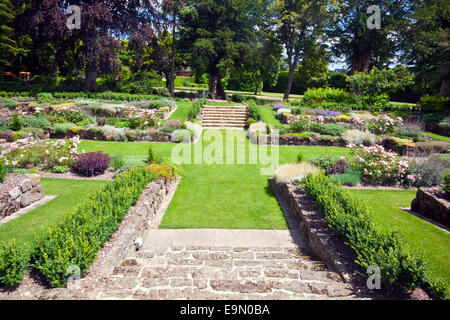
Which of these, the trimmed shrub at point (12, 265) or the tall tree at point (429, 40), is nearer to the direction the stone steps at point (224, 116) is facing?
the trimmed shrub

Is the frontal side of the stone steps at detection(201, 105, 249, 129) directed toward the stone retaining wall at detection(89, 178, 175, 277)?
yes

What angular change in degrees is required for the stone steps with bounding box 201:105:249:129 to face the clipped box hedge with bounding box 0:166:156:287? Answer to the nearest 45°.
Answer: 0° — it already faces it

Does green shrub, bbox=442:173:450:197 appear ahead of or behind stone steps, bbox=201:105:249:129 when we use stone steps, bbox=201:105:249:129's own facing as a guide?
ahead

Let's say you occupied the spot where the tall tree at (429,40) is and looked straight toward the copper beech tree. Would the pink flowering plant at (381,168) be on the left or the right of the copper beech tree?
left

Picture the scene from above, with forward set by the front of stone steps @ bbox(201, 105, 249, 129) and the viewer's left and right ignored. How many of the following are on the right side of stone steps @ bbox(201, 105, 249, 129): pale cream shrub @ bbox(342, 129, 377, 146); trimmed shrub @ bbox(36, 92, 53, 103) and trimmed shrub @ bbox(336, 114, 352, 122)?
1

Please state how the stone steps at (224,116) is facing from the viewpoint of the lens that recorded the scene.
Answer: facing the viewer

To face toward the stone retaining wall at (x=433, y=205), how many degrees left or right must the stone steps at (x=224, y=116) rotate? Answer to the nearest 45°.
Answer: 0° — it already faces it

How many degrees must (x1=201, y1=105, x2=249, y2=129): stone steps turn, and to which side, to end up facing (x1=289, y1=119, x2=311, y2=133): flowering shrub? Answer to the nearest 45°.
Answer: approximately 45° to its left

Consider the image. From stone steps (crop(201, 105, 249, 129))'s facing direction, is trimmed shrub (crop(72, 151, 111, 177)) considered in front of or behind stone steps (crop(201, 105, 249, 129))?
in front
